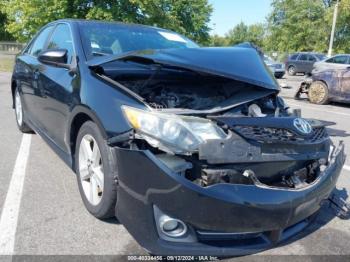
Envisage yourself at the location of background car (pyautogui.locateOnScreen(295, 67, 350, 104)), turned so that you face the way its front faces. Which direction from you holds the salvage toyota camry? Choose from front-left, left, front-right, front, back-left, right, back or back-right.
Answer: left

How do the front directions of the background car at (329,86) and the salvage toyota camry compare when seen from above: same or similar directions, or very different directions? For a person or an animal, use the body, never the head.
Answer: very different directions

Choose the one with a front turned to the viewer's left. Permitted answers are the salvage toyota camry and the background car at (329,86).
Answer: the background car

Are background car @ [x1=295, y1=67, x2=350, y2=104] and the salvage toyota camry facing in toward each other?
no

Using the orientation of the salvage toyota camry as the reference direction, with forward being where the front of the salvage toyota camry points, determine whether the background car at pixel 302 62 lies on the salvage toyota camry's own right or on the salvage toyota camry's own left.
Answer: on the salvage toyota camry's own left

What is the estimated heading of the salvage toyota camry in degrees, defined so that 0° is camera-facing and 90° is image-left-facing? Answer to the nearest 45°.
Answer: approximately 315°

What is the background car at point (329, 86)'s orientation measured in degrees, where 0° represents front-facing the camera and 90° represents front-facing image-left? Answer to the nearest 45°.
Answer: approximately 90°

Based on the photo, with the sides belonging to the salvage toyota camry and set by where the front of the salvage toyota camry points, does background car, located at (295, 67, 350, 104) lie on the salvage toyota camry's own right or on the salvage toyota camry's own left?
on the salvage toyota camry's own left

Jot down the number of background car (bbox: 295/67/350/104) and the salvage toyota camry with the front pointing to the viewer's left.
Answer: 1

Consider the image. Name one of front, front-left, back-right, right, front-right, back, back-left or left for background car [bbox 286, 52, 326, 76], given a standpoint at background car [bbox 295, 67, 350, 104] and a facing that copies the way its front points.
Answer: right
